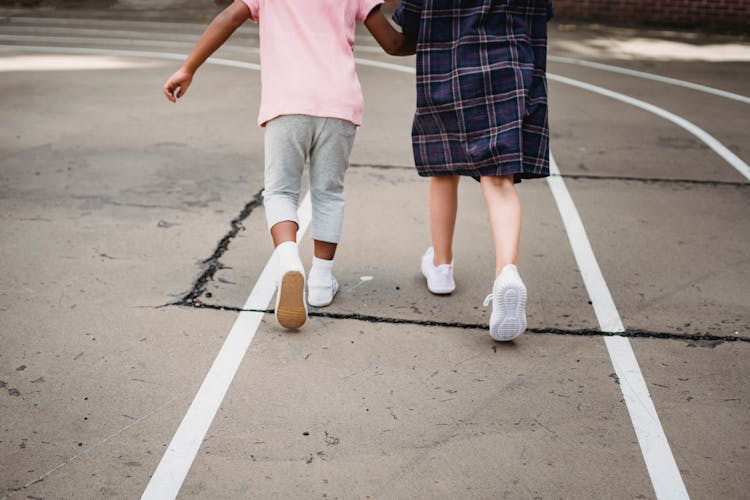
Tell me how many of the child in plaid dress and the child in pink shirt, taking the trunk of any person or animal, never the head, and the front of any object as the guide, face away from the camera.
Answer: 2

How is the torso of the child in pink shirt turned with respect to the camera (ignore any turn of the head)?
away from the camera

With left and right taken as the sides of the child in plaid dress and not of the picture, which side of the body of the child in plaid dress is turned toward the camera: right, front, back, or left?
back

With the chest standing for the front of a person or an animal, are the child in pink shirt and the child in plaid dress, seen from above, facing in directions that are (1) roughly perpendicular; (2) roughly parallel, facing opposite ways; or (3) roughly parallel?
roughly parallel

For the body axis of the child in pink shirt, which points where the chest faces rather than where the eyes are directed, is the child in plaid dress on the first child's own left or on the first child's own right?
on the first child's own right

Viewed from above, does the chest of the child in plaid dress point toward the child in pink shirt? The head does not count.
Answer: no
